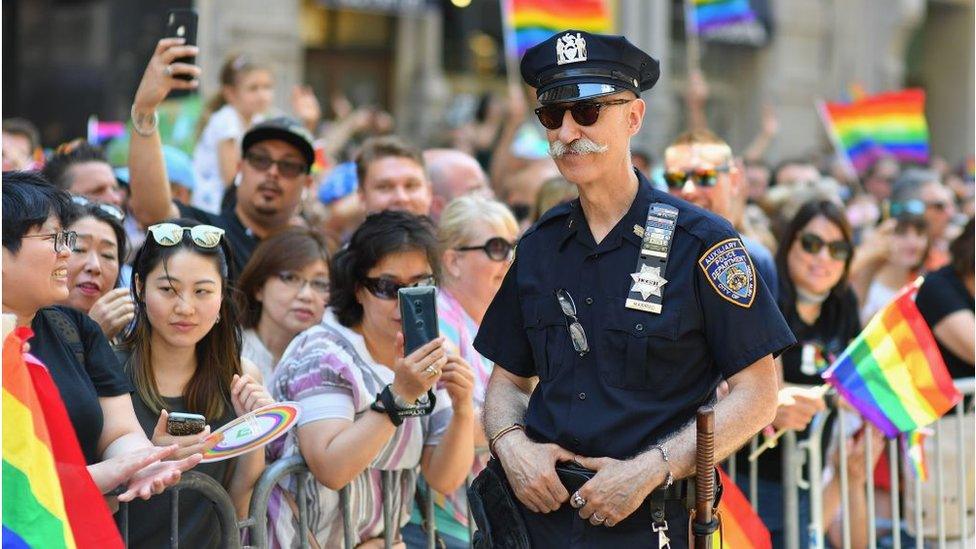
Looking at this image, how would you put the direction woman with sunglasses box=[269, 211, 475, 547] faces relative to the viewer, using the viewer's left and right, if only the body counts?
facing the viewer and to the right of the viewer

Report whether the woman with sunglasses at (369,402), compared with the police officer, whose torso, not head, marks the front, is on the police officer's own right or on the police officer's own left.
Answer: on the police officer's own right

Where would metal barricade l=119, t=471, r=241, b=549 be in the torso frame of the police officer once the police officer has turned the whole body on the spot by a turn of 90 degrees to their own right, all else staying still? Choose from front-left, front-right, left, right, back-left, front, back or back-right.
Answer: front-left

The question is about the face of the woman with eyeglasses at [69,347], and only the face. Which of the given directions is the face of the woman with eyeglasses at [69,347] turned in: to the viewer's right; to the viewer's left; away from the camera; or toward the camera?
to the viewer's right

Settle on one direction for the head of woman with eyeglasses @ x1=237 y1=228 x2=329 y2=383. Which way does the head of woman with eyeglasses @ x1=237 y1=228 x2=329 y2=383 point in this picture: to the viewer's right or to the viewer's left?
to the viewer's right

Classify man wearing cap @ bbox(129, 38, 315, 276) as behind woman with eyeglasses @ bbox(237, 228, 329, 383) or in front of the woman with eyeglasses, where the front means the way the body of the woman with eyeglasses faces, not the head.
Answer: behind

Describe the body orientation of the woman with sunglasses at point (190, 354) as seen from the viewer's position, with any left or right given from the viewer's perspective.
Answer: facing the viewer

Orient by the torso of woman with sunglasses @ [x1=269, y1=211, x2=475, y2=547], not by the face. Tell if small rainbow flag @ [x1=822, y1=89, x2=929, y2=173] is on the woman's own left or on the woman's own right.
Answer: on the woman's own left

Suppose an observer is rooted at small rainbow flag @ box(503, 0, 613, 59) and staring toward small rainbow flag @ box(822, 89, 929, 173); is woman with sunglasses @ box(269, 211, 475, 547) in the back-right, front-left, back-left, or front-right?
back-right

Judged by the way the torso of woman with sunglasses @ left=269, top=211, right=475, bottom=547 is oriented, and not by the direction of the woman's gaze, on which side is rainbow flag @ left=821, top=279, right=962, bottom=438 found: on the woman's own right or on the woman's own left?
on the woman's own left

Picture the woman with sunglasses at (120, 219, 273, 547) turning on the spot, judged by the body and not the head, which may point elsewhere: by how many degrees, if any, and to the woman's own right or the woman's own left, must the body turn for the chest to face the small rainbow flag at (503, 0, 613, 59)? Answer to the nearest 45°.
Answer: approximately 135° to the woman's own left
